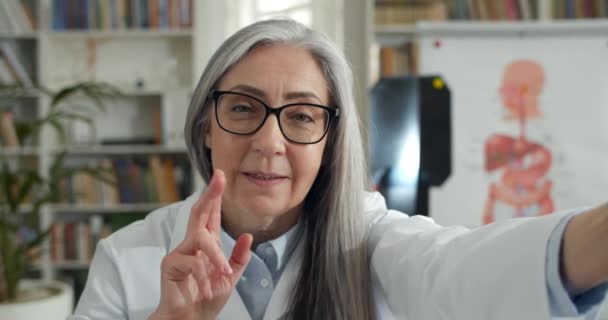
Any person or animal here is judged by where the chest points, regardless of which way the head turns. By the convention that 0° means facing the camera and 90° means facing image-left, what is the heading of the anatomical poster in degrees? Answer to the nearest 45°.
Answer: approximately 0°

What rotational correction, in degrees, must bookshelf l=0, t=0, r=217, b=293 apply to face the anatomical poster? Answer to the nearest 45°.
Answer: approximately 45° to its left

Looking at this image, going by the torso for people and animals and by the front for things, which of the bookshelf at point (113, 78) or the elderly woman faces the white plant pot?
the bookshelf

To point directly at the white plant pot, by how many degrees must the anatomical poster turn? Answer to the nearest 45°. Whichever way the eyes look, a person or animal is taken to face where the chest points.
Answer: approximately 45° to its right

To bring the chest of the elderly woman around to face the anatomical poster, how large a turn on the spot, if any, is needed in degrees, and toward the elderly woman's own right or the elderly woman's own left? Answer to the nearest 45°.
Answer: approximately 135° to the elderly woman's own left

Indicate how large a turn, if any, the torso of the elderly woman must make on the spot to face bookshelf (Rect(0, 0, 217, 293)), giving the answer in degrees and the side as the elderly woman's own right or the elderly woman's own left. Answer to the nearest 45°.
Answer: approximately 135° to the elderly woman's own right

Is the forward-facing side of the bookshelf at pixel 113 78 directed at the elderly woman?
yes

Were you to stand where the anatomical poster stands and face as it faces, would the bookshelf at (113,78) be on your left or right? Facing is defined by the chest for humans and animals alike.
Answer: on your right

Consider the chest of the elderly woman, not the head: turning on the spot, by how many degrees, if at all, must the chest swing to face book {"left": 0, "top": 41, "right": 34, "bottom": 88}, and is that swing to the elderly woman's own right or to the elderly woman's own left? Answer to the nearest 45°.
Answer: approximately 135° to the elderly woman's own right
